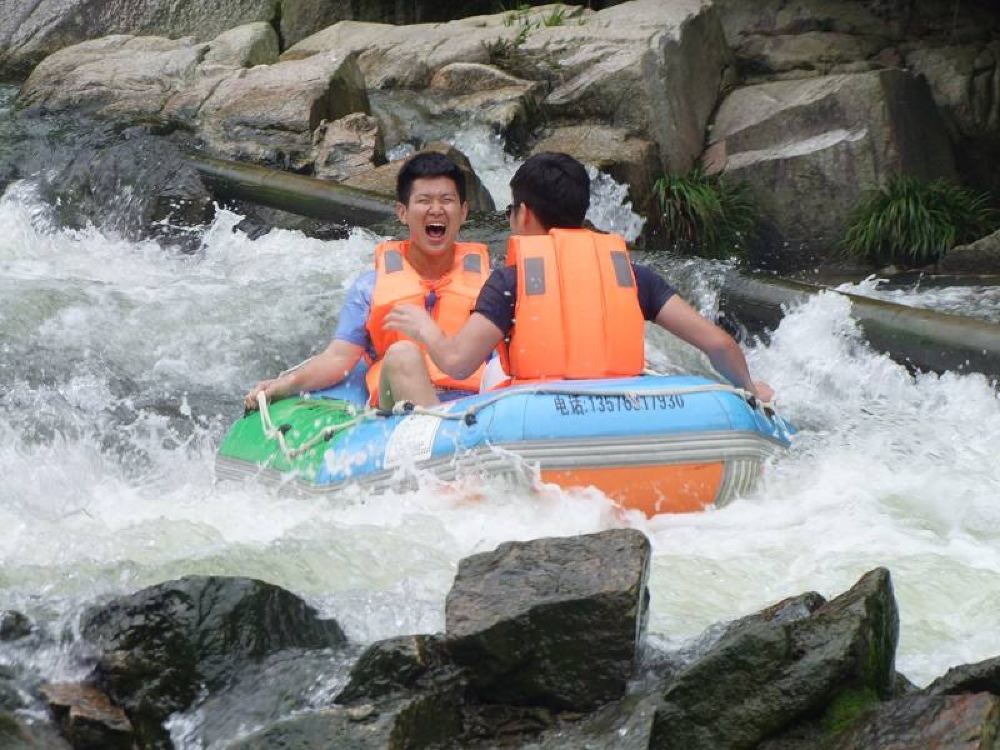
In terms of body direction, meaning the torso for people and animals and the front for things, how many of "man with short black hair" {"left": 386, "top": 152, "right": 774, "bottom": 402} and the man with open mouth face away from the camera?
1

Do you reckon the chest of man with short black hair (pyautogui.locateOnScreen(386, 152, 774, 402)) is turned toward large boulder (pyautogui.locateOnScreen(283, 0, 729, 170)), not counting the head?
yes

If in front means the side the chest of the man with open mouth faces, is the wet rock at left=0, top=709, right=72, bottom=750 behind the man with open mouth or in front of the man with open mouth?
in front

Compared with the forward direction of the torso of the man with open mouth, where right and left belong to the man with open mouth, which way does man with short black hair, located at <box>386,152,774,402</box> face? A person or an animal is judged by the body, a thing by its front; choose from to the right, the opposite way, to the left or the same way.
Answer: the opposite way

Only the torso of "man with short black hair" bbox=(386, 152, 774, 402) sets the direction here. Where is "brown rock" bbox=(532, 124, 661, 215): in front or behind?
in front

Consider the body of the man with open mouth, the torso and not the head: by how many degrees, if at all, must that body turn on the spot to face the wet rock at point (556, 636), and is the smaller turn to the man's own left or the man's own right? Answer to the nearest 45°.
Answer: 0° — they already face it

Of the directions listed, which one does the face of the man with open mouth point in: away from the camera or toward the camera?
toward the camera

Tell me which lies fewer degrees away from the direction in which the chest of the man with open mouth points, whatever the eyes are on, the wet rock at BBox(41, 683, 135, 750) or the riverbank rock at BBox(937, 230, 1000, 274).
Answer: the wet rock

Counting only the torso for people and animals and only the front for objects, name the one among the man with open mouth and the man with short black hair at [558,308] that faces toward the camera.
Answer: the man with open mouth

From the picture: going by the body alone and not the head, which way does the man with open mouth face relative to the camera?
toward the camera

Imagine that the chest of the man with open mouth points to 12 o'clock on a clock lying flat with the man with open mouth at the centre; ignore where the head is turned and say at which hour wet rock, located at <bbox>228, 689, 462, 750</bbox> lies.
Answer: The wet rock is roughly at 12 o'clock from the man with open mouth.

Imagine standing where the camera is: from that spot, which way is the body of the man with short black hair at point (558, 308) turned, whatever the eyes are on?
away from the camera

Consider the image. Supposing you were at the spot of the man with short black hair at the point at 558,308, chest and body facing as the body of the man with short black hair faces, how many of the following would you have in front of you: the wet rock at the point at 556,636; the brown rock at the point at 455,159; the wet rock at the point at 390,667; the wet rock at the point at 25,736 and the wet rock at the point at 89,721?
1

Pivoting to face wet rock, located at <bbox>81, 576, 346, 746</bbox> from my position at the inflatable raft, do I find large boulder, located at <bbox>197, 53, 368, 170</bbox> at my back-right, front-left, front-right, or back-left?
back-right

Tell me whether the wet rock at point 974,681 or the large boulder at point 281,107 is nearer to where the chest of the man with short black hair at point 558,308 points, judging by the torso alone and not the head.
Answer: the large boulder

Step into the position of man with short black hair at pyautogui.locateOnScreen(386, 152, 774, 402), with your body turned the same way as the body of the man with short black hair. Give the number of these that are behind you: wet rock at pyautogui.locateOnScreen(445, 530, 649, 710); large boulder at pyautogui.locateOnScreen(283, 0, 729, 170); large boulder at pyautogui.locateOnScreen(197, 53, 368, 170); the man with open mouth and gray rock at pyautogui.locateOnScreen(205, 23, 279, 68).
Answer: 1

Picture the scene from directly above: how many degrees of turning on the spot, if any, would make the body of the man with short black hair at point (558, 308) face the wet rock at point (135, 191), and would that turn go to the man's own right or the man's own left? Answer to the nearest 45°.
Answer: approximately 45° to the man's own left

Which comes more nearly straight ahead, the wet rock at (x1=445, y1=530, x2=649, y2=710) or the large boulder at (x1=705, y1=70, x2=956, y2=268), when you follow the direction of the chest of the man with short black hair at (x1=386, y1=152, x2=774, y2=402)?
the large boulder
